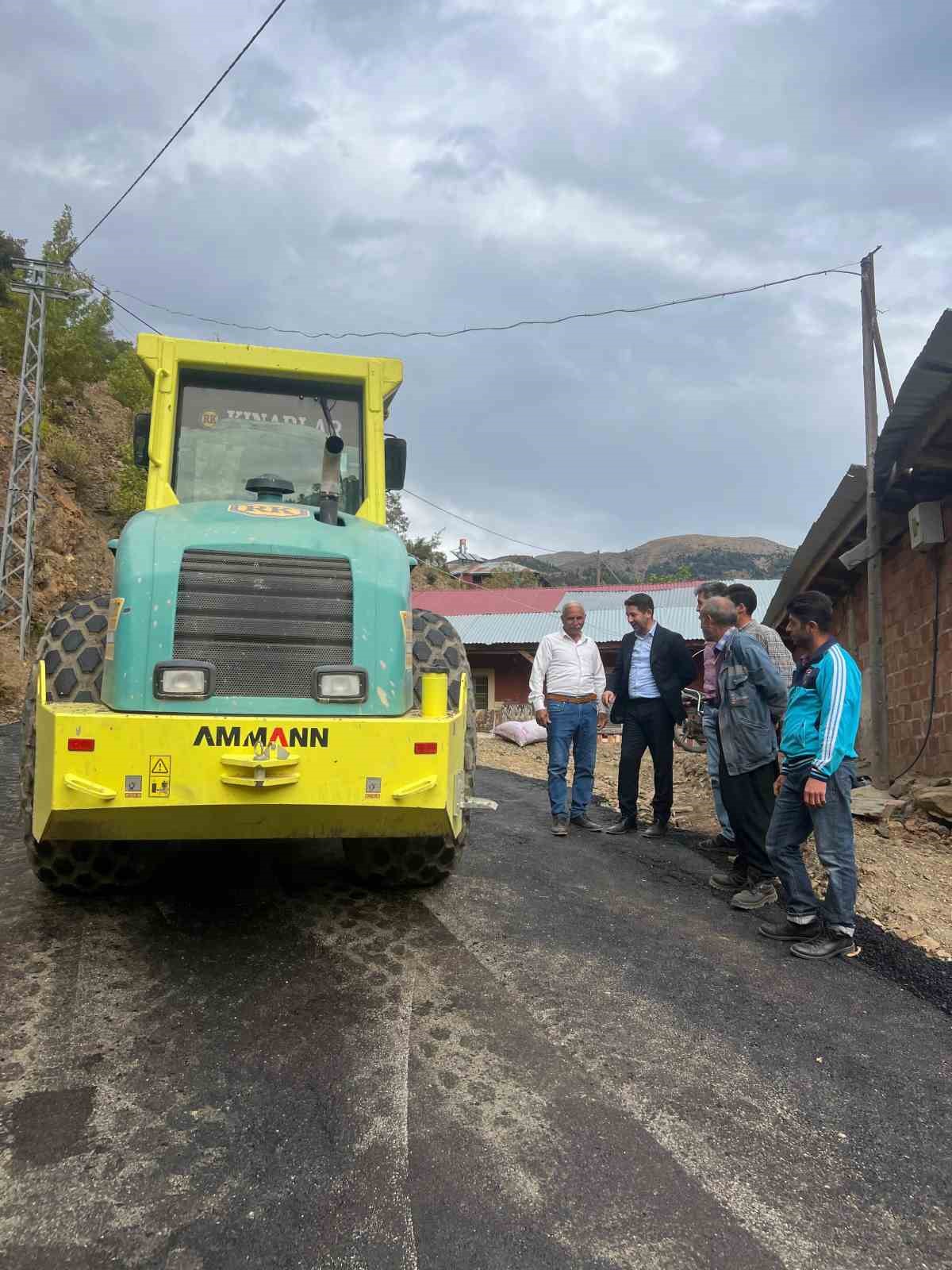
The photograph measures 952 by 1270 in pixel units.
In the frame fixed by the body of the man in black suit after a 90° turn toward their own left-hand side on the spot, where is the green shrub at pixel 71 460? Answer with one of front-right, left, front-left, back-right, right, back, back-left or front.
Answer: back

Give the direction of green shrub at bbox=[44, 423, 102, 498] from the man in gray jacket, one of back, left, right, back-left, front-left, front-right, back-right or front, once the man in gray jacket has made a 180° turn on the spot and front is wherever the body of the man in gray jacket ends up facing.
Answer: back-left

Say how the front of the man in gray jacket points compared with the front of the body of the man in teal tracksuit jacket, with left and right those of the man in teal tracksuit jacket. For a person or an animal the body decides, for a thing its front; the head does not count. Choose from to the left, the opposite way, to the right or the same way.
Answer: the same way

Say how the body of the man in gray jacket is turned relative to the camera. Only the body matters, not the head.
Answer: to the viewer's left

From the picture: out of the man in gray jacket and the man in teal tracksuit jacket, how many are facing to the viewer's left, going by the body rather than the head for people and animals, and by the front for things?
2

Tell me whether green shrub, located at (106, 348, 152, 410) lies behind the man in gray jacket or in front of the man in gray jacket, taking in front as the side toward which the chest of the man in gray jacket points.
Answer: in front

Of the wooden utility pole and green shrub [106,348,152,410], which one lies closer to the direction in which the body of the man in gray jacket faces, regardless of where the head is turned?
the green shrub

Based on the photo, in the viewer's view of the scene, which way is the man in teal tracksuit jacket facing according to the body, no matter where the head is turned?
to the viewer's left

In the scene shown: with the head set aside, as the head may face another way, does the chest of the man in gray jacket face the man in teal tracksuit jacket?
no

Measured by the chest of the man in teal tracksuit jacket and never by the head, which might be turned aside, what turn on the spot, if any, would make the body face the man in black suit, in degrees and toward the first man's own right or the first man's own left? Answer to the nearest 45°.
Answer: approximately 45° to the first man's own right

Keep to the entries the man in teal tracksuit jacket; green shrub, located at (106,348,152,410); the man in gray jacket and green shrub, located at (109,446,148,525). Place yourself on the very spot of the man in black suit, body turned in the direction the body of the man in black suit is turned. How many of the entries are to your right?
2

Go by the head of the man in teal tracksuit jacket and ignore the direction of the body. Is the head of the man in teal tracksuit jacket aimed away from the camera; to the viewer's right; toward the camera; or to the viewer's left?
to the viewer's left

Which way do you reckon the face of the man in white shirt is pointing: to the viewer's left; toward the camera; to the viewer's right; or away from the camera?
toward the camera

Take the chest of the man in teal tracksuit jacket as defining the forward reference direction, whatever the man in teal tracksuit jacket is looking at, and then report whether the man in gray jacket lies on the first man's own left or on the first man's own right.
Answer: on the first man's own right

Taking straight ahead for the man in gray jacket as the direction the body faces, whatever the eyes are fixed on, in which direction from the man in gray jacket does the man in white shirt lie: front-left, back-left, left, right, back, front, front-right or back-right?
front-right
